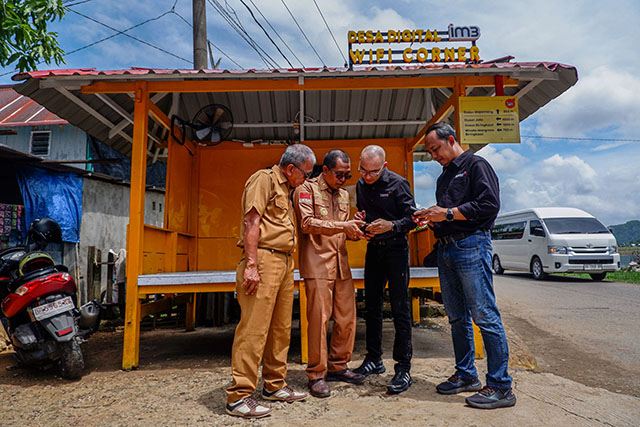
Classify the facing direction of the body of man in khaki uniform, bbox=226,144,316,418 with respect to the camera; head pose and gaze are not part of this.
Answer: to the viewer's right

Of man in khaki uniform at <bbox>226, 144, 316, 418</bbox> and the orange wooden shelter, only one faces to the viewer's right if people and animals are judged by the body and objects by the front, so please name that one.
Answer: the man in khaki uniform

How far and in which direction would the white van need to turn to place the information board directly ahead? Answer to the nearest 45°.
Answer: approximately 45° to its right

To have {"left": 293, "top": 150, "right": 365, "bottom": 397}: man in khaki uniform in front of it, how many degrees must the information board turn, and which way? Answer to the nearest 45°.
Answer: approximately 45° to its right

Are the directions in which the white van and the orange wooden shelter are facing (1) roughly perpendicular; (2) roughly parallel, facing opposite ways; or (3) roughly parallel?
roughly parallel

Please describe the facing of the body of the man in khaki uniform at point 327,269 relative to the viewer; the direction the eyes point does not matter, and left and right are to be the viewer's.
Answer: facing the viewer and to the right of the viewer

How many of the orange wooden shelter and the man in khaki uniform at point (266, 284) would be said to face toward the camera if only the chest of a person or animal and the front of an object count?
1

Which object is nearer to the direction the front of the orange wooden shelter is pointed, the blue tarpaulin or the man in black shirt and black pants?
the man in black shirt and black pants

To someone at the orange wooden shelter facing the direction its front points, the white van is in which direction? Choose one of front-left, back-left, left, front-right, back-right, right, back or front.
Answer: back-left

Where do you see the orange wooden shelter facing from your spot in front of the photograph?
facing the viewer

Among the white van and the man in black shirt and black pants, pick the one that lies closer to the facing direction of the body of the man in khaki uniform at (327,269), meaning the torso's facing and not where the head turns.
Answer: the man in black shirt and black pants

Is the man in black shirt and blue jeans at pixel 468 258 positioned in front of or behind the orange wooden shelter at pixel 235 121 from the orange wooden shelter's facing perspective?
in front

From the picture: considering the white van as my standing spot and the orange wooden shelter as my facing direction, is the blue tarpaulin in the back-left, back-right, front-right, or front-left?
front-right

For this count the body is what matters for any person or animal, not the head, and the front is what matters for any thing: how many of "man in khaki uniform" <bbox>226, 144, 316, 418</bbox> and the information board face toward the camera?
1

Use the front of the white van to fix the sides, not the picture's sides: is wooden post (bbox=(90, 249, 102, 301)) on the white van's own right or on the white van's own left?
on the white van's own right

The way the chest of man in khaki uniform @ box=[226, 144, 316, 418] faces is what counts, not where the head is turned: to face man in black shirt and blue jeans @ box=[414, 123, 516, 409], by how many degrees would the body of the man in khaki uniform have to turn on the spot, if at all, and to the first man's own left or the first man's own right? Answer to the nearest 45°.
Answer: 0° — they already face them

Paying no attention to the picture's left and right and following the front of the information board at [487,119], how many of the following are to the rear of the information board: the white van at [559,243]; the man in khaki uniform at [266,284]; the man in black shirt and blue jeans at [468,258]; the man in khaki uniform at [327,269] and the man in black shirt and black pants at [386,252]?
1
